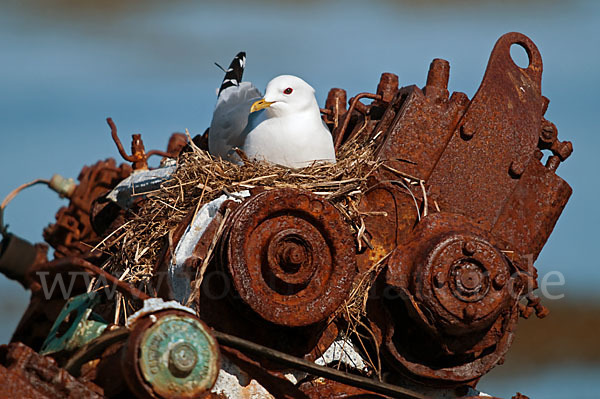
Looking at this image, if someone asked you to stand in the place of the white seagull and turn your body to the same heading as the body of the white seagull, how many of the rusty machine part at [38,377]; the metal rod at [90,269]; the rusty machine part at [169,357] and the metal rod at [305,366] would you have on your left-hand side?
0

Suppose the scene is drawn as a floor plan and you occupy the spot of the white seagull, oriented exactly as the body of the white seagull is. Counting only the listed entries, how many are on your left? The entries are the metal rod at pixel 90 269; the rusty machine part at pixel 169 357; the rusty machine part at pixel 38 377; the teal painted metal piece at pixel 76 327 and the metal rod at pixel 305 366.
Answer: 0

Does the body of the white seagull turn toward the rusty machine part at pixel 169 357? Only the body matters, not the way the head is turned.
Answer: no

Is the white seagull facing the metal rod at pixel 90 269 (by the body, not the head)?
no

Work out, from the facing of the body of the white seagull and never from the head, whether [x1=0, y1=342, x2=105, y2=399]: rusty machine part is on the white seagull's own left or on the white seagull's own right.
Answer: on the white seagull's own right

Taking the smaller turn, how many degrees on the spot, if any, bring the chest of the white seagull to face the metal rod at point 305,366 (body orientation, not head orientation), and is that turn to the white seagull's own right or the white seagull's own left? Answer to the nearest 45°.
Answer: approximately 45° to the white seagull's own right

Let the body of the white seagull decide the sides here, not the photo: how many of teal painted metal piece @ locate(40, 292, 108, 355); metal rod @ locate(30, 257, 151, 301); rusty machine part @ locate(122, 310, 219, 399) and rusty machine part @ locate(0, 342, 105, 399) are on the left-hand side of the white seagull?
0

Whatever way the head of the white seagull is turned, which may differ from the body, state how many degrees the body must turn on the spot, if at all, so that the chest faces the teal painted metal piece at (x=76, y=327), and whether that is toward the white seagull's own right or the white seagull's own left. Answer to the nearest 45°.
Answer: approximately 45° to the white seagull's own right

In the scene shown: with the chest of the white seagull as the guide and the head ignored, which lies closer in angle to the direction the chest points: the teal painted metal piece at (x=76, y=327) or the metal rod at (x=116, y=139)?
the teal painted metal piece

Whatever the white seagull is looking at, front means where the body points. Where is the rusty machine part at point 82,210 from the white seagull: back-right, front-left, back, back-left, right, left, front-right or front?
back

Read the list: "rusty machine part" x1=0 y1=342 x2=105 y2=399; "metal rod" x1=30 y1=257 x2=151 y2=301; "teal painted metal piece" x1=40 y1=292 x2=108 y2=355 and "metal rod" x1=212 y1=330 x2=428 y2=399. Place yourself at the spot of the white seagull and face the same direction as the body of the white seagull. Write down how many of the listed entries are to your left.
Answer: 0

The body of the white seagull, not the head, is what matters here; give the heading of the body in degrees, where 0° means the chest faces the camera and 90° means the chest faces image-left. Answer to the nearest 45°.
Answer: approximately 315°

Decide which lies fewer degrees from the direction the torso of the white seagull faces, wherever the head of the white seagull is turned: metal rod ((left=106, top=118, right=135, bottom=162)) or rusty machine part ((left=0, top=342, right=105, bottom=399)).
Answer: the rusty machine part
